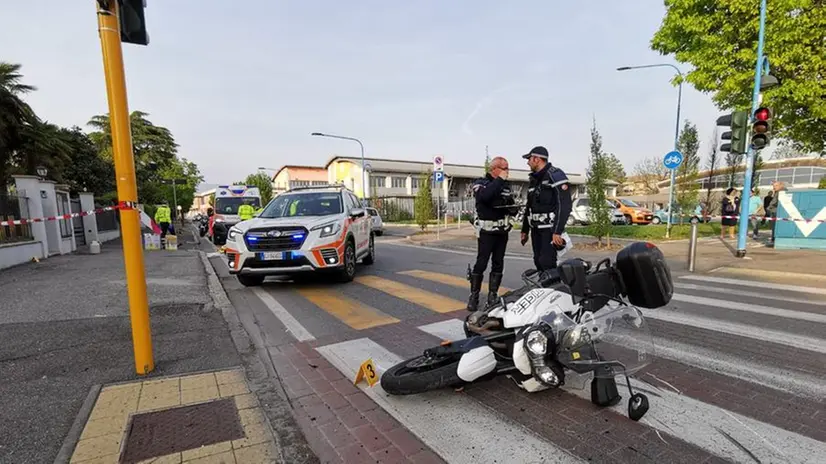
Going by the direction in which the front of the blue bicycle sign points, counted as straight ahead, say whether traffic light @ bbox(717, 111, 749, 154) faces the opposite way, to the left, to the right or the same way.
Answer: to the right

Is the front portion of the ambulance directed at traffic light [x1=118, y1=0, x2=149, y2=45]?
yes

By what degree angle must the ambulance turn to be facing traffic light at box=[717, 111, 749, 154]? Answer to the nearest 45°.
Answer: approximately 45° to its left

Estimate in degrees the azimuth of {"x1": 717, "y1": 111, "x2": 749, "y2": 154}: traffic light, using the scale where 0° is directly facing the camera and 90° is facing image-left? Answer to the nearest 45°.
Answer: approximately 90°

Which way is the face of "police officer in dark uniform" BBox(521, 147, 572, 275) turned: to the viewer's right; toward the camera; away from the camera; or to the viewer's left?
to the viewer's left

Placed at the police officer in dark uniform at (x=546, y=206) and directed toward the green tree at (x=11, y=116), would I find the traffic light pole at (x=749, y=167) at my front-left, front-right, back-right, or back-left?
back-right

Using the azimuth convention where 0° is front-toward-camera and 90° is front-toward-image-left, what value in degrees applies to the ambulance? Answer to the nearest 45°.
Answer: approximately 0°

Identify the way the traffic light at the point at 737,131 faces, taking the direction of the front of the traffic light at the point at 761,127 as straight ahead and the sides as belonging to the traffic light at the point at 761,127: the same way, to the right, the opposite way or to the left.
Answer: to the right
